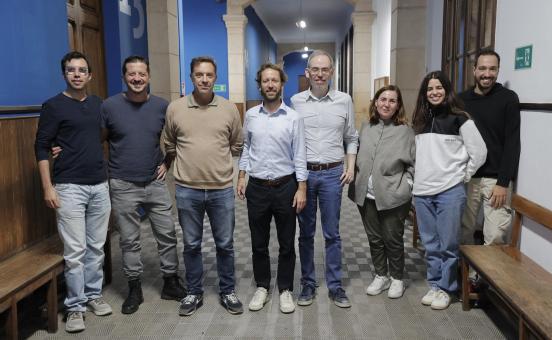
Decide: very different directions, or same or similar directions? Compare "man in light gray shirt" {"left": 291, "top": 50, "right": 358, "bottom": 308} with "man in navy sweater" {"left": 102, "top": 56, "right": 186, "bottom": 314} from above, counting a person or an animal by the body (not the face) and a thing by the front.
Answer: same or similar directions

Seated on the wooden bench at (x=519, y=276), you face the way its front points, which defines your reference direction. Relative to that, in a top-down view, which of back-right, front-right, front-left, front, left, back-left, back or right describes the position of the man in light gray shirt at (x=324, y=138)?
front-right

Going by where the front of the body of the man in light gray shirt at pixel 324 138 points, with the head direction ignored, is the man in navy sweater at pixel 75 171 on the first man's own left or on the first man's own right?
on the first man's own right

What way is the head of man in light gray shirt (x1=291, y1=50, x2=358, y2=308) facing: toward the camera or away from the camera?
toward the camera

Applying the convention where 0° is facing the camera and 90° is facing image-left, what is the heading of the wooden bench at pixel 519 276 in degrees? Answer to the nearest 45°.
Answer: approximately 45°

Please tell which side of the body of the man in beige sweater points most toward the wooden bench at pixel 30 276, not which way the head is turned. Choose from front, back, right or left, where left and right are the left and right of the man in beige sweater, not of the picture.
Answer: right

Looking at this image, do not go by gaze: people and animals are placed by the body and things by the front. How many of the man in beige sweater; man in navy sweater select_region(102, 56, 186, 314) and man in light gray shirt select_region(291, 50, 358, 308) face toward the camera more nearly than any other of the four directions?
3

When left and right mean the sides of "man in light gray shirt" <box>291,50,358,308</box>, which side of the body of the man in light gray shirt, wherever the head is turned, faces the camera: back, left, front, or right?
front

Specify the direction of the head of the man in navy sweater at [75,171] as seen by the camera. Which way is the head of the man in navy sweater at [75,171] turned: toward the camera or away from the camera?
toward the camera

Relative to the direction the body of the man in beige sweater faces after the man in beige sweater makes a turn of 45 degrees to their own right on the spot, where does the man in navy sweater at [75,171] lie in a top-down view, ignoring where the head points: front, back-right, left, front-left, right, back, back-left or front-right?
front-right

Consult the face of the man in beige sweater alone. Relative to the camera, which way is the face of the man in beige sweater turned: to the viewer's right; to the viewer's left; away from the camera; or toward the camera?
toward the camera

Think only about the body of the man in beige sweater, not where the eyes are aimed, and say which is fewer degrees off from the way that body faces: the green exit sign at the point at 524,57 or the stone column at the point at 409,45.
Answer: the green exit sign

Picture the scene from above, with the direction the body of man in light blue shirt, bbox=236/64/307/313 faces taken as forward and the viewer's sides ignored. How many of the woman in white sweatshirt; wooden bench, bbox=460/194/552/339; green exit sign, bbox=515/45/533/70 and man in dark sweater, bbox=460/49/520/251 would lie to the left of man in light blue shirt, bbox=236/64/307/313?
4

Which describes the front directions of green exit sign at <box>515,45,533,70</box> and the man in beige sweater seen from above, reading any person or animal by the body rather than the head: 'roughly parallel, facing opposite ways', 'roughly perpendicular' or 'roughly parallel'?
roughly perpendicular

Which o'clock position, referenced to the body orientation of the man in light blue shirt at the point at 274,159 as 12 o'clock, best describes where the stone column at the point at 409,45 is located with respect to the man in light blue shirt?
The stone column is roughly at 7 o'clock from the man in light blue shirt.

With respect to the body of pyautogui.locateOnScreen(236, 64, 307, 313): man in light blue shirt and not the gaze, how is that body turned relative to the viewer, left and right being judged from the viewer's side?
facing the viewer

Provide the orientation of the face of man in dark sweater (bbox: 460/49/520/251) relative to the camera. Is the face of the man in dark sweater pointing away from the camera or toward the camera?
toward the camera

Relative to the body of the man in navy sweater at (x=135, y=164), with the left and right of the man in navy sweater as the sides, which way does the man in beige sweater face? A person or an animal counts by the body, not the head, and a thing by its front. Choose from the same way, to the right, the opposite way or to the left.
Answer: the same way

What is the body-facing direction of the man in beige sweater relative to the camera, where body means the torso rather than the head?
toward the camera

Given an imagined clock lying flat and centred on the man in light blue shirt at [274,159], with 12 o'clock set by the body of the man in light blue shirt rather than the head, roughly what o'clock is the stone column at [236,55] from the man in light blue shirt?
The stone column is roughly at 6 o'clock from the man in light blue shirt.

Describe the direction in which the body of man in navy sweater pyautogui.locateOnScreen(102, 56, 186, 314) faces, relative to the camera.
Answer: toward the camera
